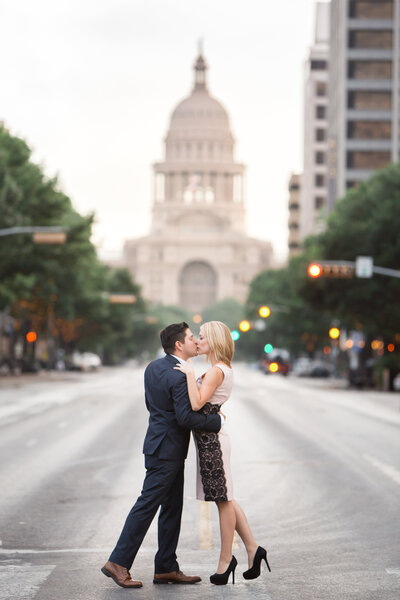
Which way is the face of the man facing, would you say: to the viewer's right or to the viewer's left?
to the viewer's right

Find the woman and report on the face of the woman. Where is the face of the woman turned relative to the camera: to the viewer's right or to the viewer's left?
to the viewer's left

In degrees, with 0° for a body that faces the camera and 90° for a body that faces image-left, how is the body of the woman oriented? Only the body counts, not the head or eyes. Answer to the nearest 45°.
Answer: approximately 90°

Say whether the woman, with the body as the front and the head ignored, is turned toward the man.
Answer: yes
